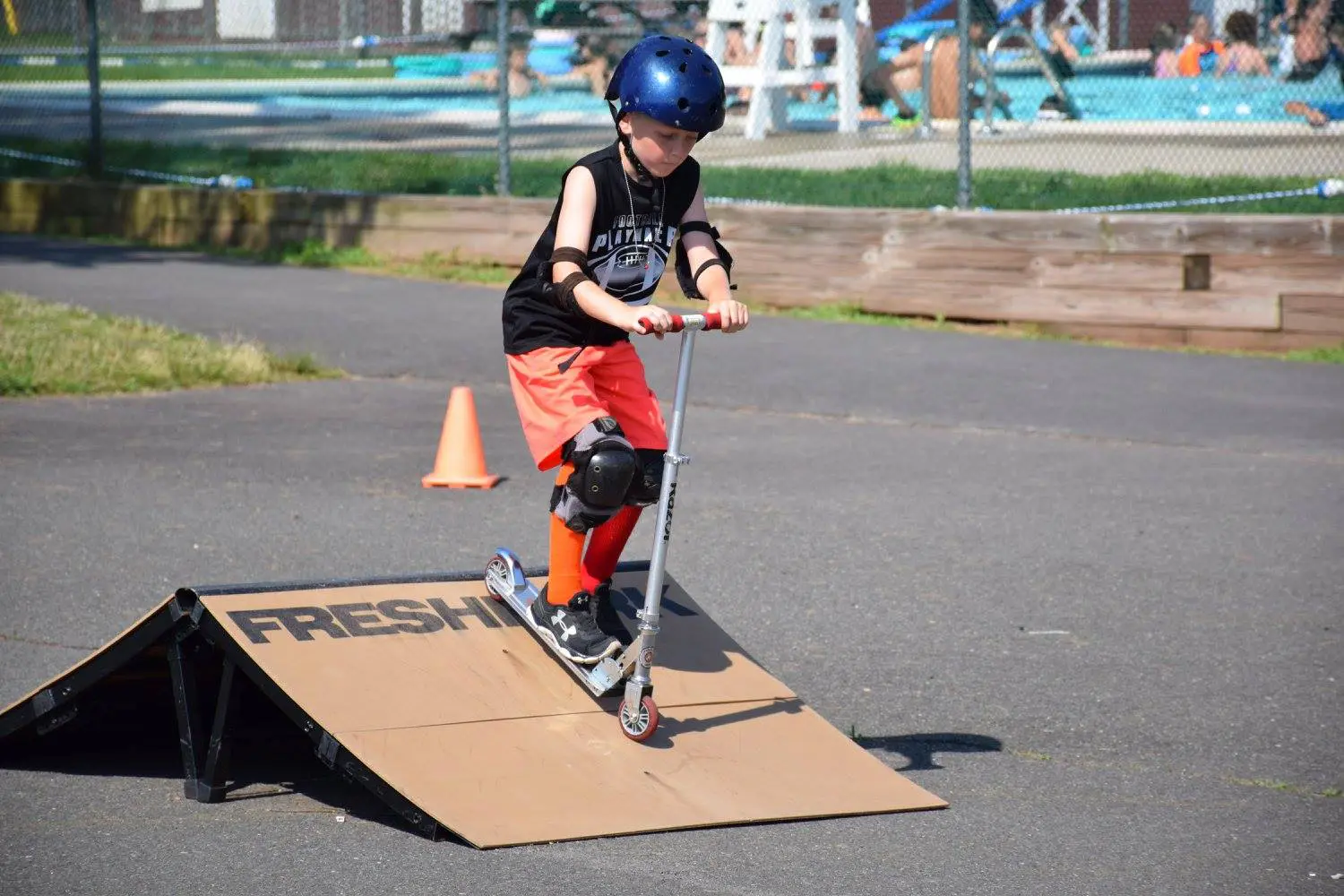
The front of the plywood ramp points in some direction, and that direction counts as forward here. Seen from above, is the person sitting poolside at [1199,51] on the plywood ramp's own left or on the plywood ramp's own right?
on the plywood ramp's own left

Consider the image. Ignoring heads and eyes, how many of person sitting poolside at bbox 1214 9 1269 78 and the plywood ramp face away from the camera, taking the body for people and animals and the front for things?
1

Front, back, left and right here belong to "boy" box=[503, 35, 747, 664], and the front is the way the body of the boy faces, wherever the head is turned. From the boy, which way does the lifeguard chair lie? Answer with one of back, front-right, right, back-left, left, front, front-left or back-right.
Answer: back-left

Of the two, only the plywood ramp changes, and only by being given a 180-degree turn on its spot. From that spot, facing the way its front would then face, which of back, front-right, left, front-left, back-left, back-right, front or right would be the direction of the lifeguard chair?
front-right

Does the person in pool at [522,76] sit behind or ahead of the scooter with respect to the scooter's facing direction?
behind

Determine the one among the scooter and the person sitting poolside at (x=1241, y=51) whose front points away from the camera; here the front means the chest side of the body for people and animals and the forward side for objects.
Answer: the person sitting poolside

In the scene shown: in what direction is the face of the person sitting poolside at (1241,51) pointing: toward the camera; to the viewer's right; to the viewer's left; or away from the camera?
away from the camera

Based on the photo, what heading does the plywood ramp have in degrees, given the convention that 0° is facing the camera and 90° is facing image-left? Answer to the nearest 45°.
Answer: approximately 315°

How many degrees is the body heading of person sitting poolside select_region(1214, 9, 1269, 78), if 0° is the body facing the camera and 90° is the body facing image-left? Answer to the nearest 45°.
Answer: approximately 180°

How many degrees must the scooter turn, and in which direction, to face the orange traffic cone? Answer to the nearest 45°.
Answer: approximately 135° to its left

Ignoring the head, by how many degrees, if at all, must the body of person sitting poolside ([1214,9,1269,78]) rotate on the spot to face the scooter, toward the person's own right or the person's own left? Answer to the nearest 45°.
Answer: approximately 180°
